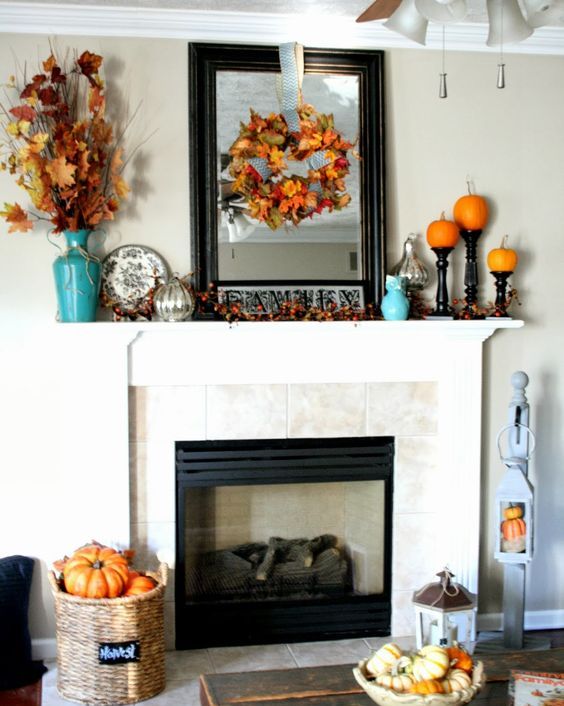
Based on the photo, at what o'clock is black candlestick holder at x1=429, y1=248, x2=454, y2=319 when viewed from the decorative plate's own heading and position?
The black candlestick holder is roughly at 9 o'clock from the decorative plate.

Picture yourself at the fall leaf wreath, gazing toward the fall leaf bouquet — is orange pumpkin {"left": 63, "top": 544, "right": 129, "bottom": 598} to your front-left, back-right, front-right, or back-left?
front-left

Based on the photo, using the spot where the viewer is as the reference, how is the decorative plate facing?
facing the viewer

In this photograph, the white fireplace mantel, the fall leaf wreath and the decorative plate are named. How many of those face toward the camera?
3

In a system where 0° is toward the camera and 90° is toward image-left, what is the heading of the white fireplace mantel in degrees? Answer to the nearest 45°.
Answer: approximately 0°

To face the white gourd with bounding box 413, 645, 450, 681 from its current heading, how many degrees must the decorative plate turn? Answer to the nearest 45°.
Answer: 0° — it already faces it

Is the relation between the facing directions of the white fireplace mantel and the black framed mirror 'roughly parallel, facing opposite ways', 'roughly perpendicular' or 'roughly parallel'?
roughly parallel

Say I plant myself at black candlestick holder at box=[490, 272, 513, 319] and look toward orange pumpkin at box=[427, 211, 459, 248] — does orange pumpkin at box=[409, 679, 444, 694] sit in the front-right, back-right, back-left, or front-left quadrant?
front-left

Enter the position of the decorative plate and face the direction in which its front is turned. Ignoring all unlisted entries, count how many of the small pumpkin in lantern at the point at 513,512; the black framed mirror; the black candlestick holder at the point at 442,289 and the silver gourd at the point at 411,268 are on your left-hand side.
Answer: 4

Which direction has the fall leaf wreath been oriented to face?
toward the camera

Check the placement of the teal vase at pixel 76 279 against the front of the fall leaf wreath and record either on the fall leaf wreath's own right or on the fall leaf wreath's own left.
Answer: on the fall leaf wreath's own right

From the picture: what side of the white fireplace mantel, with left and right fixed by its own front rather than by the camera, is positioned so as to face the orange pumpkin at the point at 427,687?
front

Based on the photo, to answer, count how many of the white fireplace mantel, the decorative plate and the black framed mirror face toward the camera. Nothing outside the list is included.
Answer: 3

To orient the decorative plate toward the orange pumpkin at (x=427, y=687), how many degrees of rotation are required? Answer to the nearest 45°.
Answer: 0° — it already faces it

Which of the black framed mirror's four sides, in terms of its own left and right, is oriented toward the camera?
front

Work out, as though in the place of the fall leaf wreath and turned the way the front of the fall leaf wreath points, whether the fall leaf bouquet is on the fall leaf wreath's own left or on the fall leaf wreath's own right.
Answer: on the fall leaf wreath's own right

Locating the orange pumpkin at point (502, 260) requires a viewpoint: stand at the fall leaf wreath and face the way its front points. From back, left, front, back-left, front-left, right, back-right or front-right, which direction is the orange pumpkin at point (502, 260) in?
left
